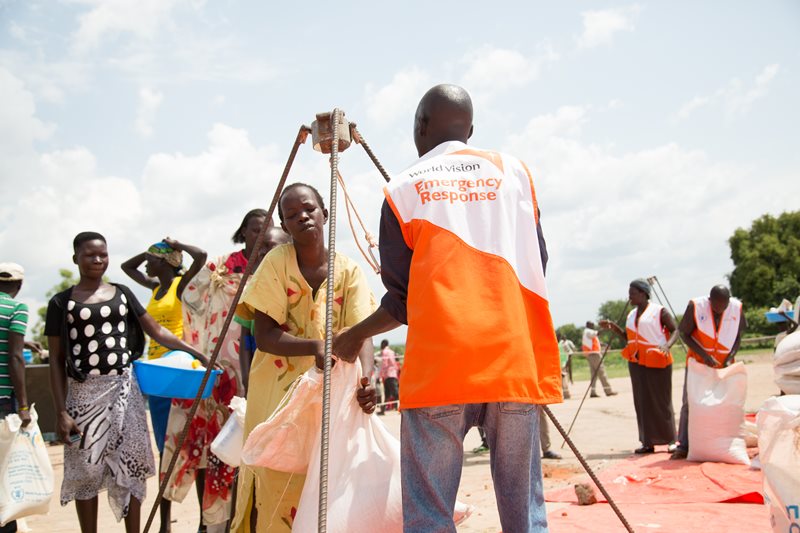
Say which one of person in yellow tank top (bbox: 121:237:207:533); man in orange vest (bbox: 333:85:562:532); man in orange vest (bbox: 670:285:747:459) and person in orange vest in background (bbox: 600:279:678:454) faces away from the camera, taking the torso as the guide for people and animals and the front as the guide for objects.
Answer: man in orange vest (bbox: 333:85:562:532)

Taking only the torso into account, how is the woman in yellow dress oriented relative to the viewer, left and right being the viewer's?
facing the viewer

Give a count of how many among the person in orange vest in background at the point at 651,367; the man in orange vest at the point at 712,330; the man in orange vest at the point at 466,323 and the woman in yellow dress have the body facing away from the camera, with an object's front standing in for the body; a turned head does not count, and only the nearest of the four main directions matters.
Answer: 1

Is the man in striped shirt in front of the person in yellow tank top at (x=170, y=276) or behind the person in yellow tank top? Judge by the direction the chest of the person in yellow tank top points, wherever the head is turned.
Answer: in front

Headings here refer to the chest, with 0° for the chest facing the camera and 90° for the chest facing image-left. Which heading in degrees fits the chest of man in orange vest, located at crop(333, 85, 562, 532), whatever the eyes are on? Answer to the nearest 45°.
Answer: approximately 180°

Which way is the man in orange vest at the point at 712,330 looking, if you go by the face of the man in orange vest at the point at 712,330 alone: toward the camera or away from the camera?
toward the camera

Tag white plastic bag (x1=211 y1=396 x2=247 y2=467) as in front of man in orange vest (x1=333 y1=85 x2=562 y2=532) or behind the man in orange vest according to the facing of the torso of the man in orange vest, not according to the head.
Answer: in front
